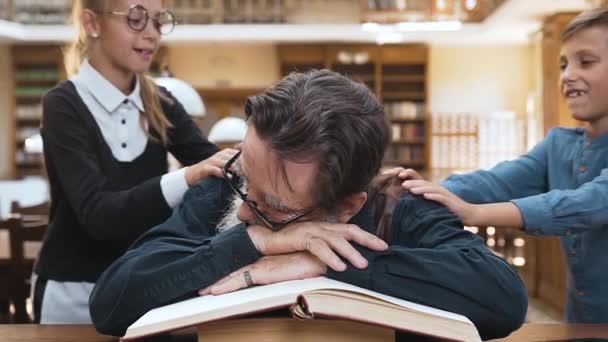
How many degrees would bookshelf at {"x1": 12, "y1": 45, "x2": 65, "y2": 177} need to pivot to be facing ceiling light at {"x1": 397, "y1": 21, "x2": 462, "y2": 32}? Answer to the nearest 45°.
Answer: approximately 45° to its left

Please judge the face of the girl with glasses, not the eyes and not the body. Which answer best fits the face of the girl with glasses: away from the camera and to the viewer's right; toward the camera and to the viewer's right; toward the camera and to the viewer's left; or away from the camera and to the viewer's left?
toward the camera and to the viewer's right

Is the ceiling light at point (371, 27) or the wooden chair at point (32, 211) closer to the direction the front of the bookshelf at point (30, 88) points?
the wooden chair

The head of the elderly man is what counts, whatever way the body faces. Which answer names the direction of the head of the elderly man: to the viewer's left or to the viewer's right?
to the viewer's left

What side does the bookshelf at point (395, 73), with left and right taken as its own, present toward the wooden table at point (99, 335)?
front

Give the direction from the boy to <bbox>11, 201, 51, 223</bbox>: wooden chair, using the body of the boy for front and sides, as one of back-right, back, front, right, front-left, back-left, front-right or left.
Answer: right

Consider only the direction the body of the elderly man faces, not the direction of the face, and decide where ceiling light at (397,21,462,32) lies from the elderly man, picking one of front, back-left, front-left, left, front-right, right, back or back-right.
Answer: back

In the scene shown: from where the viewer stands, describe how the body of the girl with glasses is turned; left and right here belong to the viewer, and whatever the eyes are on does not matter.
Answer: facing the viewer and to the right of the viewer

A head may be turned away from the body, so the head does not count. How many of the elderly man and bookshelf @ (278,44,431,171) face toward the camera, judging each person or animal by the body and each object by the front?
2

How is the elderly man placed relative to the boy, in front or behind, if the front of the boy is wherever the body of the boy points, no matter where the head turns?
in front

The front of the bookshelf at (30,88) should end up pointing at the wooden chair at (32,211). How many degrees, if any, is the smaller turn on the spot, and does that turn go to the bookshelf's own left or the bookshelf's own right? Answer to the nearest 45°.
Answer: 0° — it already faces it
